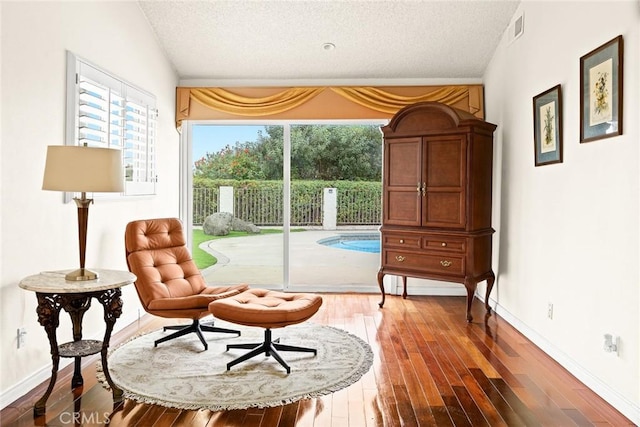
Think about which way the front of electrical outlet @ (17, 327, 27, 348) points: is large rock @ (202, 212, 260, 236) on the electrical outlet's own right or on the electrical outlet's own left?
on the electrical outlet's own left

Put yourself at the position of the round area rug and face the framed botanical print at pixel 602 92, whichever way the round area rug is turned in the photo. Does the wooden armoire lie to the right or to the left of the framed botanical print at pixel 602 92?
left

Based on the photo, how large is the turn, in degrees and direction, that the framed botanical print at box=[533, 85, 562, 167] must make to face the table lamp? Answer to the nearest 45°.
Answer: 0° — it already faces it

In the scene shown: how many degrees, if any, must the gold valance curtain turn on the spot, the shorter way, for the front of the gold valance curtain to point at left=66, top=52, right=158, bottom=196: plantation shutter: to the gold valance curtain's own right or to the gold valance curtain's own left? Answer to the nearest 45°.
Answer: approximately 45° to the gold valance curtain's own right

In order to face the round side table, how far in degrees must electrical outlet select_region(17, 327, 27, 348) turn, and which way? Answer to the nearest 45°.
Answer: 0° — it already faces it

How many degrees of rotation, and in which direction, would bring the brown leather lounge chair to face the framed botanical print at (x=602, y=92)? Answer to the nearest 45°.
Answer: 0° — it already faces it
